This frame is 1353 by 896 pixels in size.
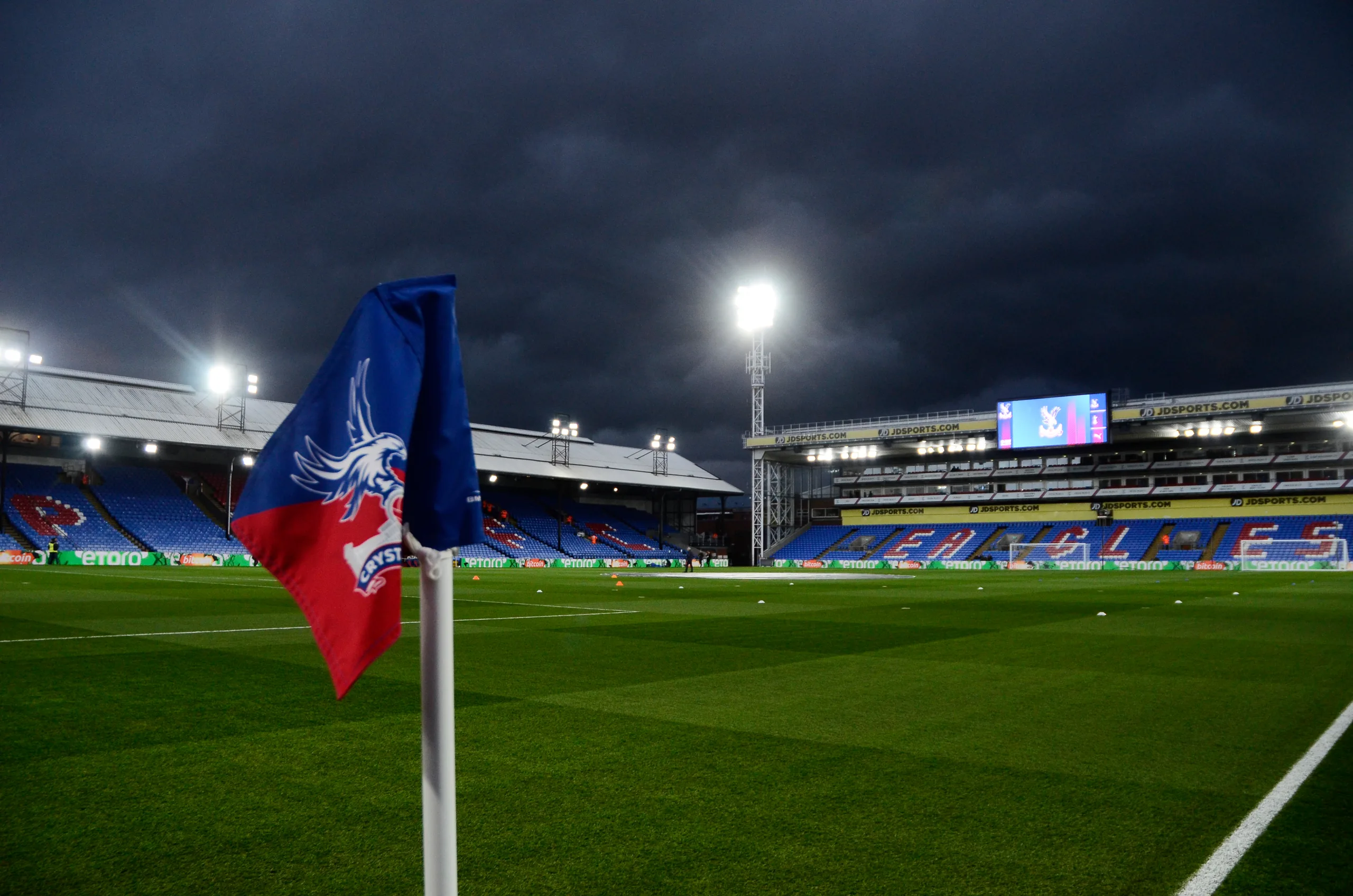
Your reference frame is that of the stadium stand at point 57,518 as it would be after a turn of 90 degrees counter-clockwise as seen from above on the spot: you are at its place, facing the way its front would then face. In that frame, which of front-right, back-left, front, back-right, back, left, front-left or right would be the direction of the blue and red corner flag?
back-right

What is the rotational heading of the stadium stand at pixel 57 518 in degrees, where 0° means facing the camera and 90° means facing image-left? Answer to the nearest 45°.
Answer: approximately 315°
